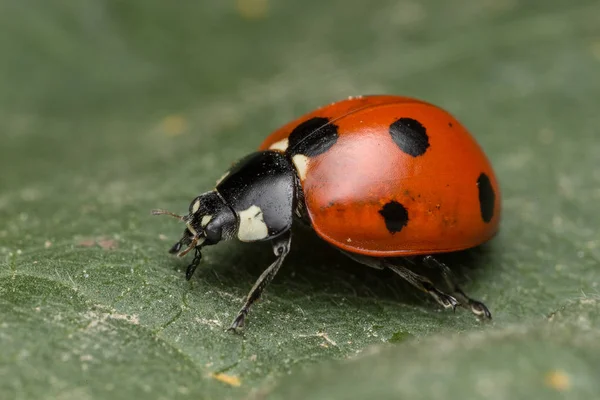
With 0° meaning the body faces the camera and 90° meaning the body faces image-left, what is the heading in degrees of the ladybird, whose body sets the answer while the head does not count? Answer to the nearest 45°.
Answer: approximately 45°
